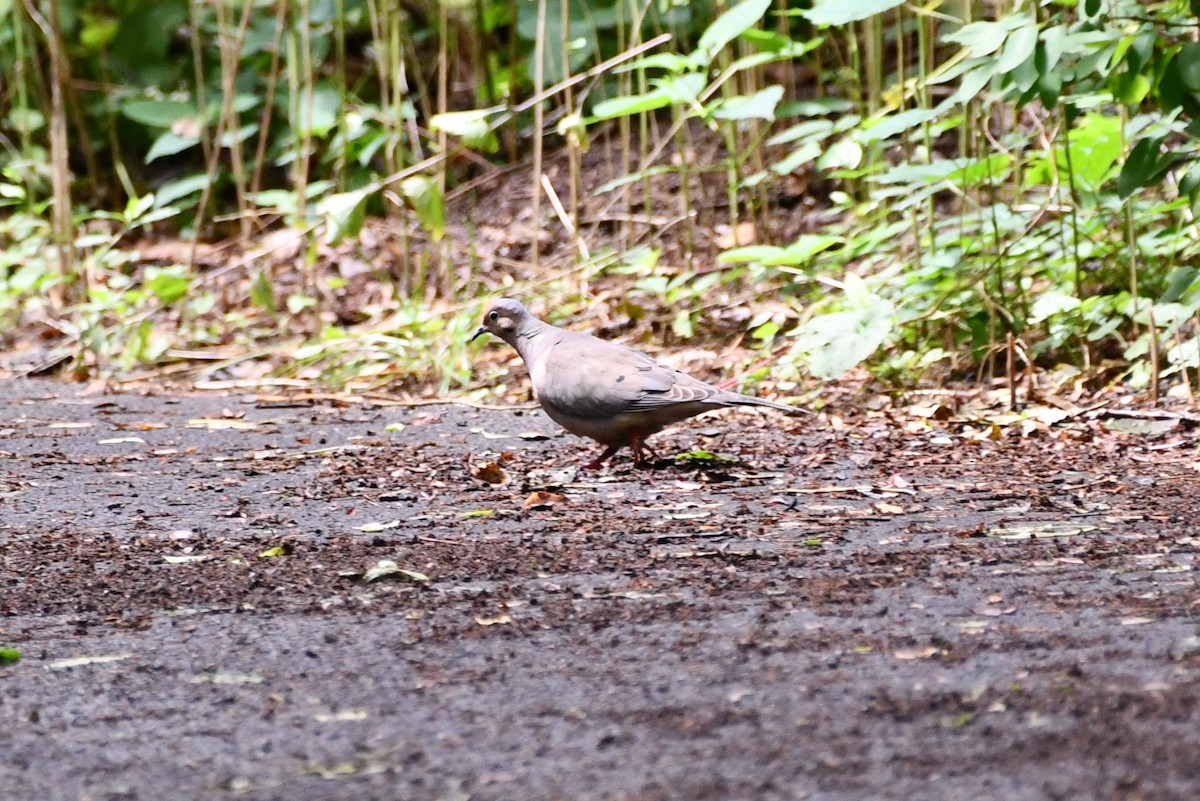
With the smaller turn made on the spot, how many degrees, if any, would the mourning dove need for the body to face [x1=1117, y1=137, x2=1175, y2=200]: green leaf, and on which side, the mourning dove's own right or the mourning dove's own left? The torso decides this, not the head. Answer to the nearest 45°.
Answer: approximately 180°

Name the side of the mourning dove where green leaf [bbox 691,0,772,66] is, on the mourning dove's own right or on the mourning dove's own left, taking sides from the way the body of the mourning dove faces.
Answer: on the mourning dove's own right

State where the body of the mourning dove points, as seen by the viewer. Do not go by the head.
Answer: to the viewer's left

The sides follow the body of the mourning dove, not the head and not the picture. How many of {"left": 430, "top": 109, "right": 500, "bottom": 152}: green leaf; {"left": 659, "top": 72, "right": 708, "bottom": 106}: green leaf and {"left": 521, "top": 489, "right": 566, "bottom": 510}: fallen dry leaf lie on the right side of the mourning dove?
2

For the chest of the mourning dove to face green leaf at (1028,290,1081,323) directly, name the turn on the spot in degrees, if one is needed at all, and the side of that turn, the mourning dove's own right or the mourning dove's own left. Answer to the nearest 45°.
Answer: approximately 135° to the mourning dove's own right

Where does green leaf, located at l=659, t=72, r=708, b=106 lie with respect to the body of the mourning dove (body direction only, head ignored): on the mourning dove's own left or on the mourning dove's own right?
on the mourning dove's own right

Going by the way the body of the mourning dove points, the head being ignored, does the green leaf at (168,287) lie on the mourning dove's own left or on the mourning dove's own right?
on the mourning dove's own right

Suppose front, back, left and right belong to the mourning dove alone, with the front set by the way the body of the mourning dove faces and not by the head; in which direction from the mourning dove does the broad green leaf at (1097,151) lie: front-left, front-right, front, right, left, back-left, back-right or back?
back-right

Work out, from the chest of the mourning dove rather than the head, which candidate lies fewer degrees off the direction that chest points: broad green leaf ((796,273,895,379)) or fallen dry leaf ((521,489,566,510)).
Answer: the fallen dry leaf

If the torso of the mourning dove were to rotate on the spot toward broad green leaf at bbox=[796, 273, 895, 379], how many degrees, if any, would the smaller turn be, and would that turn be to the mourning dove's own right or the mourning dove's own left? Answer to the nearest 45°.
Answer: approximately 135° to the mourning dove's own right
